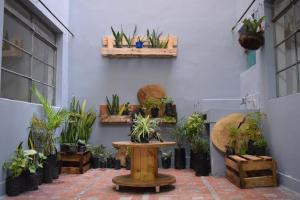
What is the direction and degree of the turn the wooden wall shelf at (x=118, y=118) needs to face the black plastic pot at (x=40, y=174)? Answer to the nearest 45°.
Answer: approximately 45° to its right

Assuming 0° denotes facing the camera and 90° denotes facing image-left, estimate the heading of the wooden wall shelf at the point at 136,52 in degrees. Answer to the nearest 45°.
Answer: approximately 0°

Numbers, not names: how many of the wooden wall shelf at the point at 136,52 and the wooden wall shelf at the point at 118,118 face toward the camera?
2

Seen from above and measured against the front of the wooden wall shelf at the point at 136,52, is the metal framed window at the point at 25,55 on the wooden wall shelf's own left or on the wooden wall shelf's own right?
on the wooden wall shelf's own right

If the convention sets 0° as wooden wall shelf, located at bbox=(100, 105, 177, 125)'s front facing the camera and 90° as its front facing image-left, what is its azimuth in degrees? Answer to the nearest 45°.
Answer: approximately 0°
